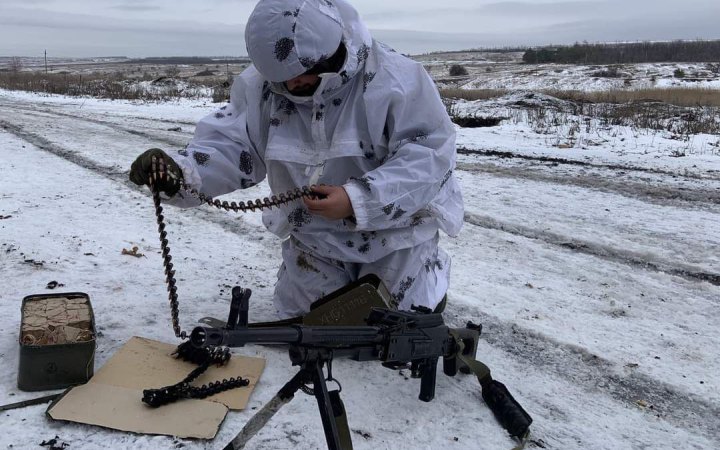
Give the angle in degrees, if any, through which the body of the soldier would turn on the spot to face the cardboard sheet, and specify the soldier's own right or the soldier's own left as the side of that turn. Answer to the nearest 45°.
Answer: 0° — they already face it

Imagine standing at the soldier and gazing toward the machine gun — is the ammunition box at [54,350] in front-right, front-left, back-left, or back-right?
front-right

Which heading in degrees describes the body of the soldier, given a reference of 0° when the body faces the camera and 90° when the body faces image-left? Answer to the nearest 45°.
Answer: approximately 45°

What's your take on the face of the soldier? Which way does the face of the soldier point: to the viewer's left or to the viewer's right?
to the viewer's left
